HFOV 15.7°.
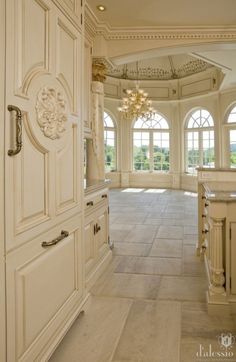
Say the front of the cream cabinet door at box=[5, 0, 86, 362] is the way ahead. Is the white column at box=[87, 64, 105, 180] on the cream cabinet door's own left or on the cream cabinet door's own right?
on the cream cabinet door's own left

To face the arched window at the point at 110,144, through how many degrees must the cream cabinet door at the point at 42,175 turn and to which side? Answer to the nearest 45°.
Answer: approximately 135° to its left

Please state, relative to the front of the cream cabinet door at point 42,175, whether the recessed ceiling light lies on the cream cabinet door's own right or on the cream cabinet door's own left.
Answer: on the cream cabinet door's own left

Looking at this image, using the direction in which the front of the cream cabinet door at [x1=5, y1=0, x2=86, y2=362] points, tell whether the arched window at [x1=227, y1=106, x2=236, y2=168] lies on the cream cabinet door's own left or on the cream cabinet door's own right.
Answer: on the cream cabinet door's own left

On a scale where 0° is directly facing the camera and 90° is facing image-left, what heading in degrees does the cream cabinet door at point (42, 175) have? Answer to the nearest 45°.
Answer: approximately 315°

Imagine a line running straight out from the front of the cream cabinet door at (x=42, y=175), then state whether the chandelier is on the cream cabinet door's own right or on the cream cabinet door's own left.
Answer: on the cream cabinet door's own left
